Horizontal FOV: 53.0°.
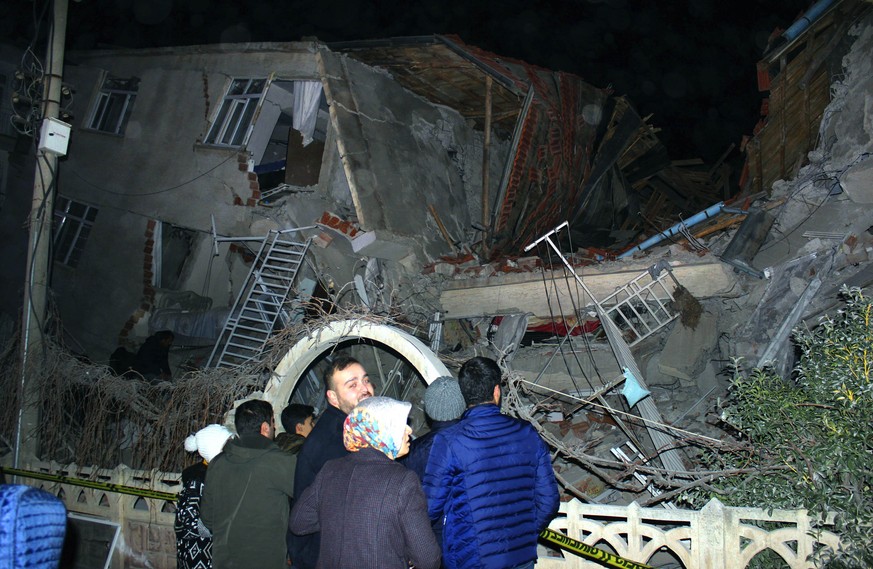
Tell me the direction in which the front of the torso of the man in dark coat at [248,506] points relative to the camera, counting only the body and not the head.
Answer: away from the camera

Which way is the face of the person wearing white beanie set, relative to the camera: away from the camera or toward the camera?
away from the camera

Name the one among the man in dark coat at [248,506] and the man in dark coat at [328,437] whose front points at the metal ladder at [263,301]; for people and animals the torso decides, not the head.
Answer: the man in dark coat at [248,506]

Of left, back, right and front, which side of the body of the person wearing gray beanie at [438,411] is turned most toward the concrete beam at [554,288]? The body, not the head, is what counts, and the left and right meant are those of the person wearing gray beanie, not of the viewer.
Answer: front

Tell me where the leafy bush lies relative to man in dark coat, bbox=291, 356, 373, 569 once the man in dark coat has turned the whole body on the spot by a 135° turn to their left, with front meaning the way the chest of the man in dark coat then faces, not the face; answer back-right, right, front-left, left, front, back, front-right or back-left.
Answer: right

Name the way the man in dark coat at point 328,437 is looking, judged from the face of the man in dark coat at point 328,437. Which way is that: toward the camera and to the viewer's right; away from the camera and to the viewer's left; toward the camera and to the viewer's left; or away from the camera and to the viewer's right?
toward the camera and to the viewer's right

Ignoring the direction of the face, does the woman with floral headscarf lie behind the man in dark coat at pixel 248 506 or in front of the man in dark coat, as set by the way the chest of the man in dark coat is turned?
behind

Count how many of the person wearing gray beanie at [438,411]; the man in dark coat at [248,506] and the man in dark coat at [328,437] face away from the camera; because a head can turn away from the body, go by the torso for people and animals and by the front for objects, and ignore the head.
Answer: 2

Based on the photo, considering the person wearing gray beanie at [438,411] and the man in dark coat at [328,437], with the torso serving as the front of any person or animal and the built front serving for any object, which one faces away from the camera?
the person wearing gray beanie

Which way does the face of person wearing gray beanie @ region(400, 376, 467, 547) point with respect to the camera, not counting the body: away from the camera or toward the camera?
away from the camera

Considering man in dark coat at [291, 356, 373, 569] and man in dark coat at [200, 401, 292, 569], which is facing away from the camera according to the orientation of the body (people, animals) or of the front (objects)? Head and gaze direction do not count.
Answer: man in dark coat at [200, 401, 292, 569]

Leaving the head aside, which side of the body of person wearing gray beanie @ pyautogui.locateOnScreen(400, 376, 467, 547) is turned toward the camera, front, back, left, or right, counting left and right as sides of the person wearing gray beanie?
back
